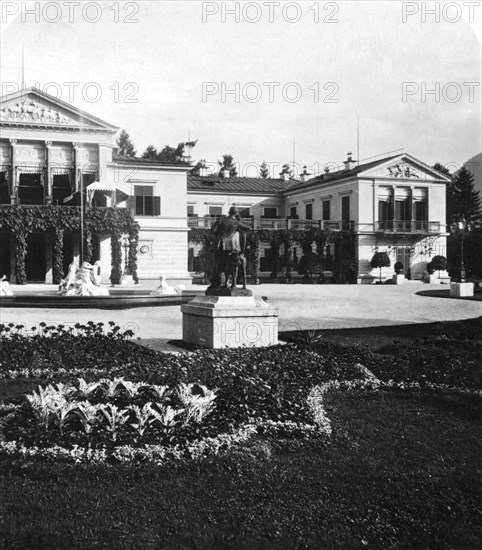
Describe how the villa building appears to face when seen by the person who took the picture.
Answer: facing the viewer

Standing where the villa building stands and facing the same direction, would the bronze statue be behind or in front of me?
in front

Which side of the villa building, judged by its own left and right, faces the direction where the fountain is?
front

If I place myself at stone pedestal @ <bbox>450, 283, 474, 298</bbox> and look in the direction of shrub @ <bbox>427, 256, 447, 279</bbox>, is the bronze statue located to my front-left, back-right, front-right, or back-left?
back-left

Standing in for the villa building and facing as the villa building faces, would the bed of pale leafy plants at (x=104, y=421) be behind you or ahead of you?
ahead

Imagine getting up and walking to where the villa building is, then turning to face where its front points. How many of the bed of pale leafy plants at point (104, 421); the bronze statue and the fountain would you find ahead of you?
3

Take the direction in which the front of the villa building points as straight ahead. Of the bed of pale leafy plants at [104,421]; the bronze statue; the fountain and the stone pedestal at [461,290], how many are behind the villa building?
0

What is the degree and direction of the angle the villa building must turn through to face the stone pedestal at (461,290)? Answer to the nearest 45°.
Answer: approximately 45° to its left

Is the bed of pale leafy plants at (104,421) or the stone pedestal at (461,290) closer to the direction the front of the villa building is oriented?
the bed of pale leafy plants

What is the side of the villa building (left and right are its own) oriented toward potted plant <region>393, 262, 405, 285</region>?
left
